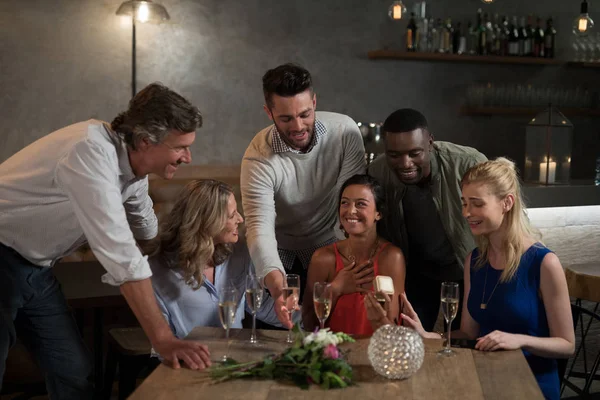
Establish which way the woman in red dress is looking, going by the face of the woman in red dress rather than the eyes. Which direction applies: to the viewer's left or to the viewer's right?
to the viewer's left

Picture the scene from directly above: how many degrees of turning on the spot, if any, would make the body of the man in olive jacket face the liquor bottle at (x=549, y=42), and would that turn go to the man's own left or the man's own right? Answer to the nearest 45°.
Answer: approximately 180°

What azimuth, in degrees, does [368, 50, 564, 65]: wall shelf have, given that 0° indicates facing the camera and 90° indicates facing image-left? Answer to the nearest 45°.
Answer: approximately 0°

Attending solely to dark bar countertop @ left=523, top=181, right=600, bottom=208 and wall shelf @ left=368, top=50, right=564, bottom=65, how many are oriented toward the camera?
2

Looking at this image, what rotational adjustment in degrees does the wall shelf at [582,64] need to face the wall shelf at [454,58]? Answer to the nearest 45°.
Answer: approximately 45° to its right

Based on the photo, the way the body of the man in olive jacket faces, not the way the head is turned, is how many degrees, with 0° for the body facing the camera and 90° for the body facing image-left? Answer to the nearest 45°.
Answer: approximately 0°
